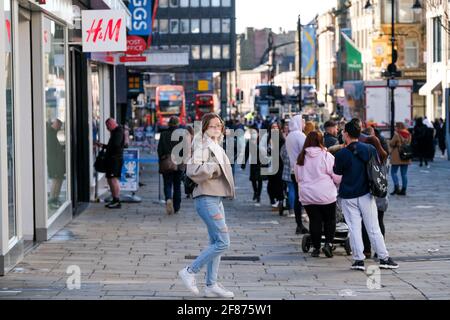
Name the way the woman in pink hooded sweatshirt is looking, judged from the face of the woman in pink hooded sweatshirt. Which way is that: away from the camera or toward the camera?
away from the camera

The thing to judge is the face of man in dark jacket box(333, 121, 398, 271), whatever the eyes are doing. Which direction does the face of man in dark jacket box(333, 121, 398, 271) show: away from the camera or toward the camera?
away from the camera

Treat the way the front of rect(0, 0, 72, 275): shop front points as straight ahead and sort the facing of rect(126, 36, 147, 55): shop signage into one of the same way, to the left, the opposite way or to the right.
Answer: to the right

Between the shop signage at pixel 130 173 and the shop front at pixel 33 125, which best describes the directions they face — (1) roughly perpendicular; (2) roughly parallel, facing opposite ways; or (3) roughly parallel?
roughly perpendicular

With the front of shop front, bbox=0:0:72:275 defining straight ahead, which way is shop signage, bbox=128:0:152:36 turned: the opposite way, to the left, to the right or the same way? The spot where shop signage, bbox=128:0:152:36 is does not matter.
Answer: to the right

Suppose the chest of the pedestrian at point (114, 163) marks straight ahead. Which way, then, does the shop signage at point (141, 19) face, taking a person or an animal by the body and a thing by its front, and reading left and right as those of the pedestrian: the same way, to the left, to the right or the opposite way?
to the left

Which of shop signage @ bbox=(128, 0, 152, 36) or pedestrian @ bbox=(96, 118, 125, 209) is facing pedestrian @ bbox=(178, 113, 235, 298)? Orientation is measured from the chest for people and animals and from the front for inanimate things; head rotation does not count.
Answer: the shop signage

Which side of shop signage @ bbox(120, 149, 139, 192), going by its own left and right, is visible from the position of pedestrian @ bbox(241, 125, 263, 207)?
left
